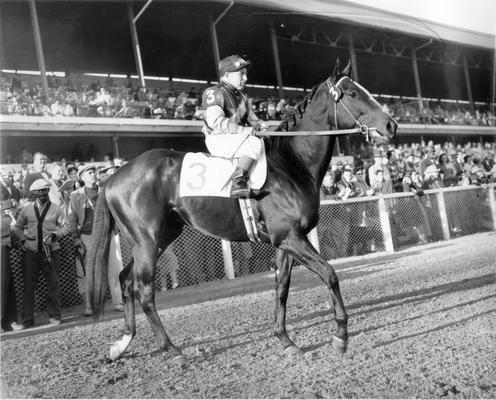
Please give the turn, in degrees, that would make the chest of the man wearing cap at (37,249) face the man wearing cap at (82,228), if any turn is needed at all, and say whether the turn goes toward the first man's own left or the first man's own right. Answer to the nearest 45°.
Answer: approximately 135° to the first man's own left

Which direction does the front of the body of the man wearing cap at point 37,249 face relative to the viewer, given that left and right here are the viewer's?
facing the viewer

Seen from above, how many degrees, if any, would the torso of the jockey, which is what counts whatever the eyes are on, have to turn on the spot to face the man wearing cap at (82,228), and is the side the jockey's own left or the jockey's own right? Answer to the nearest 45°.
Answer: approximately 135° to the jockey's own left

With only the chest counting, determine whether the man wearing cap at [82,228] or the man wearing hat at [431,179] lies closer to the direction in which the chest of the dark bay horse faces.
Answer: the man wearing hat

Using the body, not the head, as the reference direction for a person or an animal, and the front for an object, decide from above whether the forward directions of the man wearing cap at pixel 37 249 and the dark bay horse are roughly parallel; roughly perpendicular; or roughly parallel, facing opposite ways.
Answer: roughly perpendicular

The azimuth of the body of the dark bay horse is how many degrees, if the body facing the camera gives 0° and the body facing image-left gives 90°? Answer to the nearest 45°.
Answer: approximately 270°

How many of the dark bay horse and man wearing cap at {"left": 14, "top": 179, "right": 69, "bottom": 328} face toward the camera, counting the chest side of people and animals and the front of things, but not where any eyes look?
1

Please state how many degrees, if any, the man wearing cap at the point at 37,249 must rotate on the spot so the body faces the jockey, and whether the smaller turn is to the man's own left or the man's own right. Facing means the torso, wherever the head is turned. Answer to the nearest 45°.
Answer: approximately 45° to the man's own left

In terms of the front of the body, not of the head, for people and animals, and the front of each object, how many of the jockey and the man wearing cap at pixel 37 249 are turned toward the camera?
1

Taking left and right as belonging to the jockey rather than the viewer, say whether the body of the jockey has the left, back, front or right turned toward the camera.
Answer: right

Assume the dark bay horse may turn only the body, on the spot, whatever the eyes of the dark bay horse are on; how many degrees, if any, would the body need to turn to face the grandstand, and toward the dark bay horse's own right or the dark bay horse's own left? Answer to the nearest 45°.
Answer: approximately 90° to the dark bay horse's own left

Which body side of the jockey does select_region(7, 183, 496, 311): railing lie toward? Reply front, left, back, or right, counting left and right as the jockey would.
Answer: left
